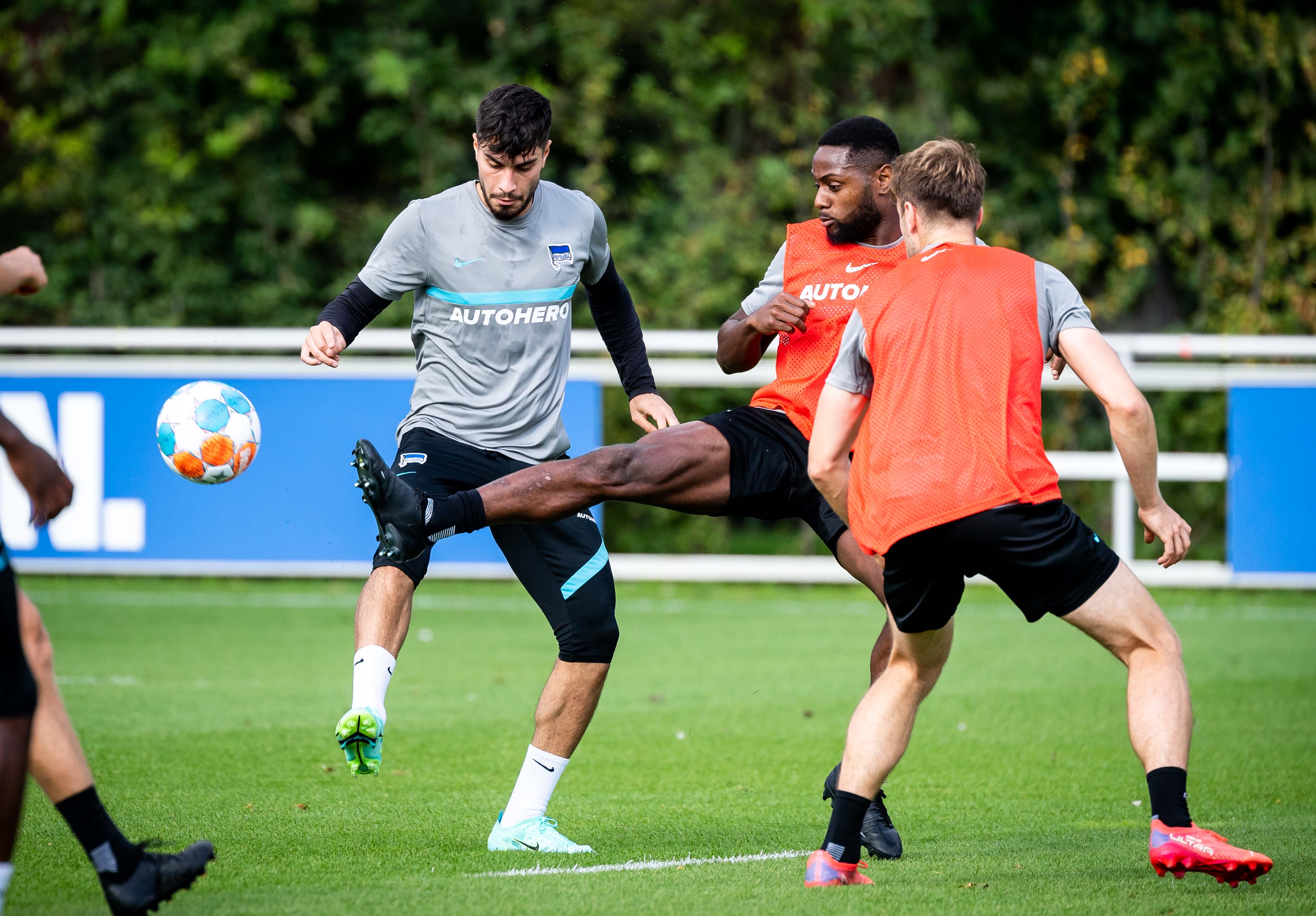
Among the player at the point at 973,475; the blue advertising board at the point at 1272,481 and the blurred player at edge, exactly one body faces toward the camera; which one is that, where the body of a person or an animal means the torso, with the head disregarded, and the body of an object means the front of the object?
the blue advertising board

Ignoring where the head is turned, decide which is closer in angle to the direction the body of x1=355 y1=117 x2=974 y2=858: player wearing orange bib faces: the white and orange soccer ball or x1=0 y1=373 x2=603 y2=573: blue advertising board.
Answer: the white and orange soccer ball

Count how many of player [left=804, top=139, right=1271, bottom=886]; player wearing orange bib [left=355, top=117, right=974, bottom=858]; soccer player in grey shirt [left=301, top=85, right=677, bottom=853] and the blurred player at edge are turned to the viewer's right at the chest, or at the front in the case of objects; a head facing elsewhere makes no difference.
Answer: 1

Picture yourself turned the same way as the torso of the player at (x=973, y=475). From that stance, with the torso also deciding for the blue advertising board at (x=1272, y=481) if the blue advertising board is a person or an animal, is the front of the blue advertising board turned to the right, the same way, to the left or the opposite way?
the opposite way

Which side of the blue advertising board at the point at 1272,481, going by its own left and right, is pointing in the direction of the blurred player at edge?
front

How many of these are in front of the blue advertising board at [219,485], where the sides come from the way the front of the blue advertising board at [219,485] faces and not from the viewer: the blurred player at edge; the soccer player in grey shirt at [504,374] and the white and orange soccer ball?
3

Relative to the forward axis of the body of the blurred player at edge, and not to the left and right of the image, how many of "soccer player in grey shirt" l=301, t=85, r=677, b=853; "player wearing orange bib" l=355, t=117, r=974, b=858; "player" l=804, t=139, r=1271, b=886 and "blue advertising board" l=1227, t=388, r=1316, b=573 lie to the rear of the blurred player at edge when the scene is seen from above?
0

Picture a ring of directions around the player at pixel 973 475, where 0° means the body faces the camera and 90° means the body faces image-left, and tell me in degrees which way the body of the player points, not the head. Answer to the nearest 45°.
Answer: approximately 180°

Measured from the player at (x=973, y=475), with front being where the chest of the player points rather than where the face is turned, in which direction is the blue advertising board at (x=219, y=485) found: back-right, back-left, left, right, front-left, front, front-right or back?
front-left

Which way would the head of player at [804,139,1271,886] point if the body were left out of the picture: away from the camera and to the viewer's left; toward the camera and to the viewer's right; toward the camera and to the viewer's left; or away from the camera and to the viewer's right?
away from the camera and to the viewer's left

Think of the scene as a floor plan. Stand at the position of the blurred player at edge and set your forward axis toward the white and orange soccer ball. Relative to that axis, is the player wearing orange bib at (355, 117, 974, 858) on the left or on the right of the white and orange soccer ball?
right

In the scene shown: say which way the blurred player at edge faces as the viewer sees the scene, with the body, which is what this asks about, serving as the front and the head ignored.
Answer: to the viewer's right

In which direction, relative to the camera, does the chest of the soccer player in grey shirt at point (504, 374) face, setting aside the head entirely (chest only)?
toward the camera

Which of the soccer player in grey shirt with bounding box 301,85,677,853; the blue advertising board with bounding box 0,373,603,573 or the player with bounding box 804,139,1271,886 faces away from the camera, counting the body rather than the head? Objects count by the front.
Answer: the player

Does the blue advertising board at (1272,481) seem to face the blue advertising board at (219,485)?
no

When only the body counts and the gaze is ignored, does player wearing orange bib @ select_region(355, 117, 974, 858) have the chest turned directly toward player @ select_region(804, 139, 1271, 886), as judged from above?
no

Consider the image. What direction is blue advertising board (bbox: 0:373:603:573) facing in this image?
toward the camera

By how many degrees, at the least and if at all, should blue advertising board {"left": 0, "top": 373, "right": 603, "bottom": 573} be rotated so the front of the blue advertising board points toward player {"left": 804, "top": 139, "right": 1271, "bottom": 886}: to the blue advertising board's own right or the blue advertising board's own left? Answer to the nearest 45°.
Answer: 0° — it already faces them

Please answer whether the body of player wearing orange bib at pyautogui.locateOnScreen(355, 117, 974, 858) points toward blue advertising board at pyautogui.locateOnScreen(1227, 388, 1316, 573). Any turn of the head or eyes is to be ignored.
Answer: no
